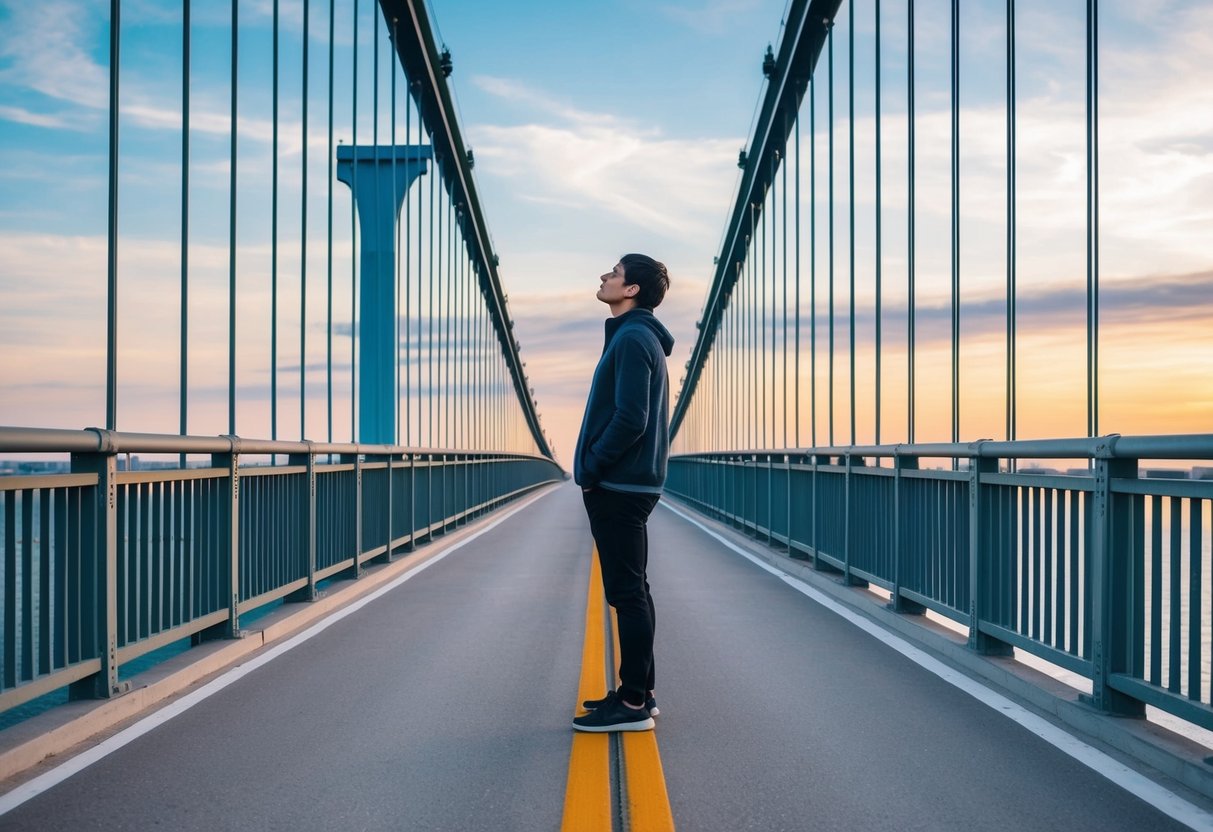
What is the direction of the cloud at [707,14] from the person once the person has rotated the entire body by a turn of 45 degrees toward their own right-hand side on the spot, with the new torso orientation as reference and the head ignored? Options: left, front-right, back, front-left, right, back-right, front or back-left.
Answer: front-right

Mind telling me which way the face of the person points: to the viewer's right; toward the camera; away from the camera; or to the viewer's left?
to the viewer's left

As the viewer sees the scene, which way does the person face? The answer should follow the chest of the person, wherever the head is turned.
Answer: to the viewer's left

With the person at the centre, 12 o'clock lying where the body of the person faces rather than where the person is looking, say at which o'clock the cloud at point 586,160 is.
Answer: The cloud is roughly at 3 o'clock from the person.
